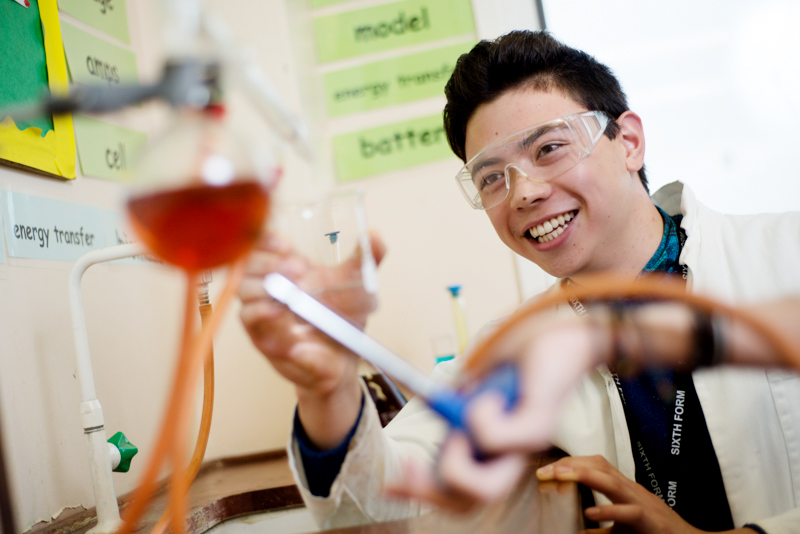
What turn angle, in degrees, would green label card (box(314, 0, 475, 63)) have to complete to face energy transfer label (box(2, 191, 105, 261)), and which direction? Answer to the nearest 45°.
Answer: approximately 45° to its right

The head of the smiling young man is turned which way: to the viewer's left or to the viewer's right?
to the viewer's left

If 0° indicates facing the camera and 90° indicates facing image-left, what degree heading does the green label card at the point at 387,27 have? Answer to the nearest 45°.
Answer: approximately 0°

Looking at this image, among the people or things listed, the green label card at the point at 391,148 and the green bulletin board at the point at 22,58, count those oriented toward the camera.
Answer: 2

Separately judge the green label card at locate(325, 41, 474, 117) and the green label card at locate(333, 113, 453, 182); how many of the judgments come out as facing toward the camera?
2

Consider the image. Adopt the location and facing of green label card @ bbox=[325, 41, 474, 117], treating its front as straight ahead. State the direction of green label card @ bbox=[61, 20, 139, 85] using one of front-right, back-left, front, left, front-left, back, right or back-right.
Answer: front-right

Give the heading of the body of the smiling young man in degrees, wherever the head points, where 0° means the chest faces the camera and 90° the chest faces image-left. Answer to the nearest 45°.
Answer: approximately 45°

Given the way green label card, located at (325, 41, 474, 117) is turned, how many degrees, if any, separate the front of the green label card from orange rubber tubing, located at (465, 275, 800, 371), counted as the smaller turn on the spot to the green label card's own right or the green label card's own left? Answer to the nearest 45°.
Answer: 0° — it already faces it
